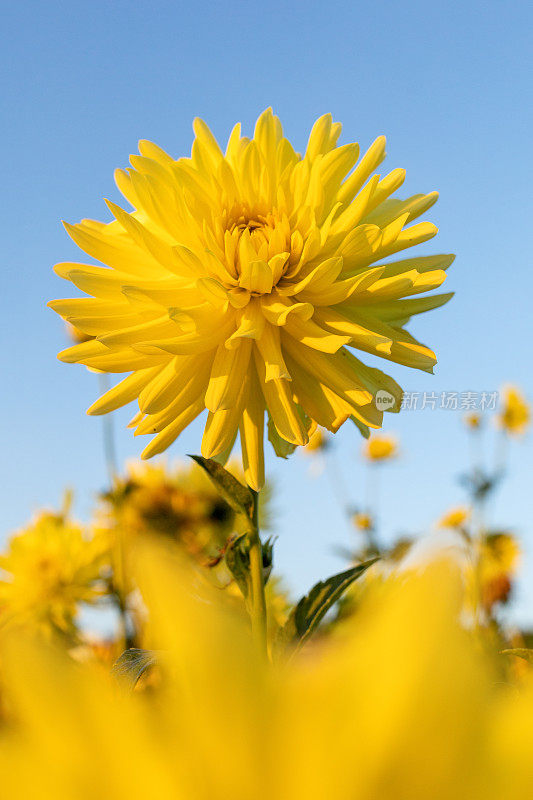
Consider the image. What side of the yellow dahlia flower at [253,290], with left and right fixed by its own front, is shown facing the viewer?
front

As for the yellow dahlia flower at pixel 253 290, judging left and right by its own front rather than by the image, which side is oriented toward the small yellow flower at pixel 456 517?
back

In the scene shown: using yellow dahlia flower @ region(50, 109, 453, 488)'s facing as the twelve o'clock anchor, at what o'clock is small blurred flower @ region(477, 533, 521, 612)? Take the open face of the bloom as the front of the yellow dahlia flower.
The small blurred flower is roughly at 7 o'clock from the yellow dahlia flower.

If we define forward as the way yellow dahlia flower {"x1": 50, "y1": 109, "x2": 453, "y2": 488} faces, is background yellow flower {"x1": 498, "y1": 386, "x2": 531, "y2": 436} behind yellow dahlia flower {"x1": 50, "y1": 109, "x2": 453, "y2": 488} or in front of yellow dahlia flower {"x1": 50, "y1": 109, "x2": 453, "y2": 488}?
behind

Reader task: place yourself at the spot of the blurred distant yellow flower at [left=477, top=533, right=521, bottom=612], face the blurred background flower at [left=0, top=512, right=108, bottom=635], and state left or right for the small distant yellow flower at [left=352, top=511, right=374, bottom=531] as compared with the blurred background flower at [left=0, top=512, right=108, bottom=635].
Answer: right

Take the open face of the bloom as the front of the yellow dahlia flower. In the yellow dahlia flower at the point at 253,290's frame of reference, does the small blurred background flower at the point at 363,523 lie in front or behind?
behind
